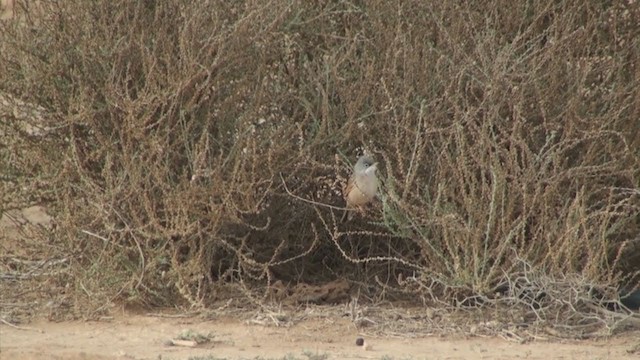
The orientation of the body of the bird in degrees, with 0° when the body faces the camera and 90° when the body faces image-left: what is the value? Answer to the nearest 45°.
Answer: approximately 315°
